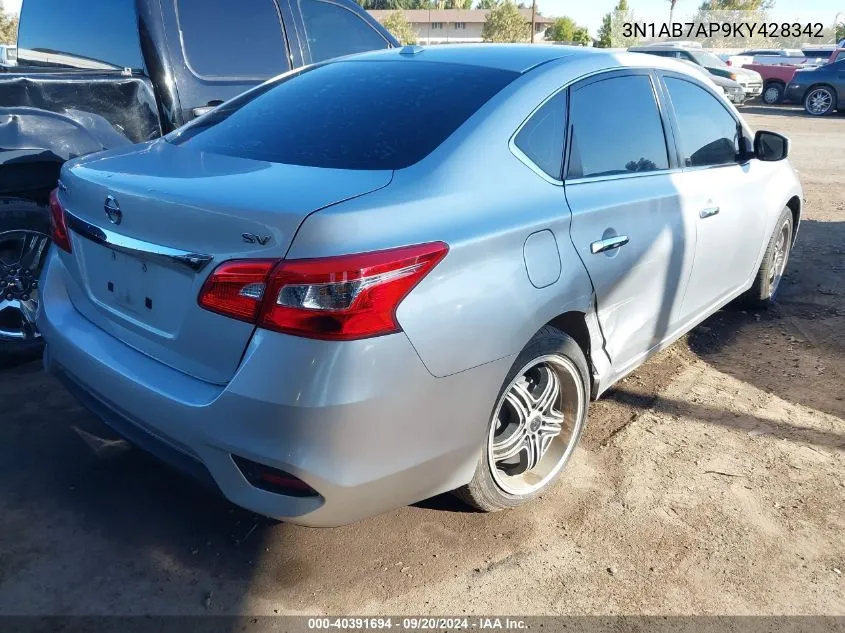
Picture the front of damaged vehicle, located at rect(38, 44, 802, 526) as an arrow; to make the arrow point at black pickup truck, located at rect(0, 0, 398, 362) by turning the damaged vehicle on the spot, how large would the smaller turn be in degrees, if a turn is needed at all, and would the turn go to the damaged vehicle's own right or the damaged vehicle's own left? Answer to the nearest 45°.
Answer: approximately 90° to the damaged vehicle's own left

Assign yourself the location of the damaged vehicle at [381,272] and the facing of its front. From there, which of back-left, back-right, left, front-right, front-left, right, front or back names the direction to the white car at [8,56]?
left

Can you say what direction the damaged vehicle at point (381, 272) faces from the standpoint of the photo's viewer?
facing away from the viewer and to the right of the viewer

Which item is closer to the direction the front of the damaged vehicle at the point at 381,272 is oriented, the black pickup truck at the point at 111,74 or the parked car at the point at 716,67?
the parked car

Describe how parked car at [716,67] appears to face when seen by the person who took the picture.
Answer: facing the viewer and to the right of the viewer

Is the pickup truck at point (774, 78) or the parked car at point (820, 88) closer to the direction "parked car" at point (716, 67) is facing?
the parked car

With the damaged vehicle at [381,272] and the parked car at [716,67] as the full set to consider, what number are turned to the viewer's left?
0

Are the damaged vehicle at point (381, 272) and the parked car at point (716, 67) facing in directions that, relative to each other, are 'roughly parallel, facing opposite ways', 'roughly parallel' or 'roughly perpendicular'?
roughly perpendicular

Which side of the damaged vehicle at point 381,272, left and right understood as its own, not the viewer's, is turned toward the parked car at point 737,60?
front

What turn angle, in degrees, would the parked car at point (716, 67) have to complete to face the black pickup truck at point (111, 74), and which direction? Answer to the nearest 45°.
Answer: approximately 45° to its right

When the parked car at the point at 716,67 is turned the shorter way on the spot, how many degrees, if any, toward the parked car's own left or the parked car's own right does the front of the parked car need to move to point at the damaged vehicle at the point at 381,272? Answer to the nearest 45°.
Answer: approximately 45° to the parked car's own right
